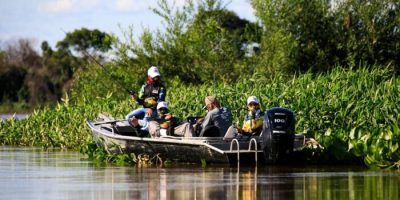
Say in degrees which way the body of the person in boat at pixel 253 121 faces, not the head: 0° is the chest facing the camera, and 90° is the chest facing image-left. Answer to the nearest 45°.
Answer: approximately 45°

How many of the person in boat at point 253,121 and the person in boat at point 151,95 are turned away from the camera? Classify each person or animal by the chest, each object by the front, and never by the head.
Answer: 0

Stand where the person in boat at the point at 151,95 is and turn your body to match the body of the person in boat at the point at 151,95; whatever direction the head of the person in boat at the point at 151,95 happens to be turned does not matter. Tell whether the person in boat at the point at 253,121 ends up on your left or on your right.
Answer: on your left

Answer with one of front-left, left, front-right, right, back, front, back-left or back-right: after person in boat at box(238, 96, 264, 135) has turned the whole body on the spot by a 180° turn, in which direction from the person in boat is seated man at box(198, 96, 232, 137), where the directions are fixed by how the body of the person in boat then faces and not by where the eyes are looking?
back-left

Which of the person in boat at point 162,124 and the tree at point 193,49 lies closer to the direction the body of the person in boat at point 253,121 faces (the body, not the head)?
the person in boat

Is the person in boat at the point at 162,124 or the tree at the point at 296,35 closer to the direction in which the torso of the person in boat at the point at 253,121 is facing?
the person in boat

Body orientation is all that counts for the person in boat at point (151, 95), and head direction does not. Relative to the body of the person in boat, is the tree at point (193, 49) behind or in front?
behind
